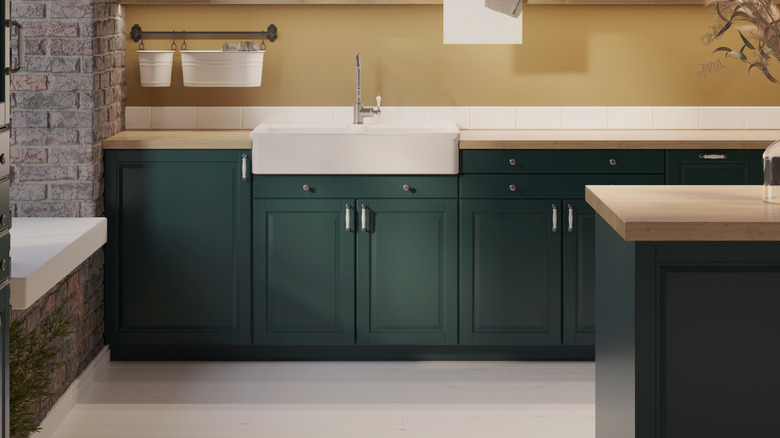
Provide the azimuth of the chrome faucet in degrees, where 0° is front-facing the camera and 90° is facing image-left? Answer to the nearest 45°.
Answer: approximately 0°

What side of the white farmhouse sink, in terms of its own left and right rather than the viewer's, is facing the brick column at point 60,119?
right

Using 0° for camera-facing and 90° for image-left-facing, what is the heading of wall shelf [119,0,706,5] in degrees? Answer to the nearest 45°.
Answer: approximately 0°

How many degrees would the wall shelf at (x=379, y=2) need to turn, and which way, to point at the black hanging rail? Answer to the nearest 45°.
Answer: approximately 90° to its right

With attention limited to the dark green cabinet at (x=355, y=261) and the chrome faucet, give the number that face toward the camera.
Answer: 2
